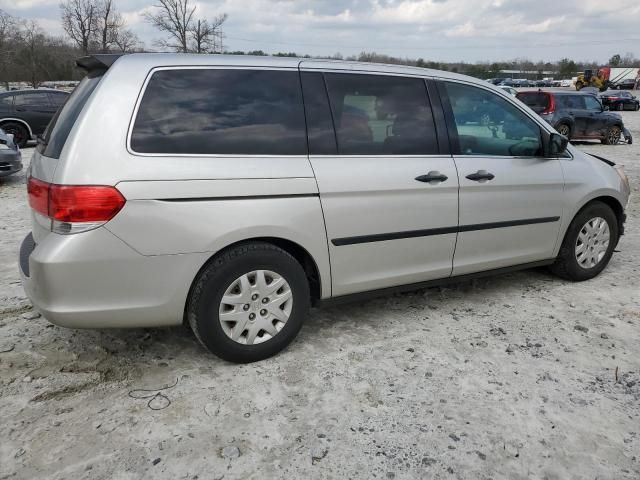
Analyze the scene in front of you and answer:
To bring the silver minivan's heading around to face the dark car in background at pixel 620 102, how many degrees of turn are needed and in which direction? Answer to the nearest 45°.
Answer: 0° — it already faces it

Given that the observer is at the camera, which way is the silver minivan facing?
facing away from the viewer and to the right of the viewer

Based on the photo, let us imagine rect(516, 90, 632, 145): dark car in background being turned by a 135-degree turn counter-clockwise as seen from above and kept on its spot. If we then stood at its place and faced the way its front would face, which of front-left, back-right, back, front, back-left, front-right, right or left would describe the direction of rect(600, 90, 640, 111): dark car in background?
right

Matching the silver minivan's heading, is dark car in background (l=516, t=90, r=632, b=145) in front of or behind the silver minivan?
in front

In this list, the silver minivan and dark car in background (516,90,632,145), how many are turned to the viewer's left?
0

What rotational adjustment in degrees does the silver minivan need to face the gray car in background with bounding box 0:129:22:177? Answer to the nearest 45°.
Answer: approximately 90° to its left

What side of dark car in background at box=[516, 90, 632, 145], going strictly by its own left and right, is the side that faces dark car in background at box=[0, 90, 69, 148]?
back

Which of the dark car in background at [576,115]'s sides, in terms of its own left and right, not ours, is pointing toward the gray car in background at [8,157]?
back

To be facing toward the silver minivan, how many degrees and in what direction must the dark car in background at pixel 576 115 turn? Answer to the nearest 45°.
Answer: approximately 135° to its right

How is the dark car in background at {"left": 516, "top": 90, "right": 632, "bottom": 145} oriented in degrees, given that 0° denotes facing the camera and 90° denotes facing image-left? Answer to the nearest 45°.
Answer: approximately 225°
